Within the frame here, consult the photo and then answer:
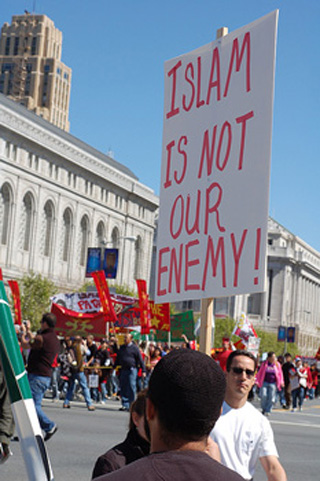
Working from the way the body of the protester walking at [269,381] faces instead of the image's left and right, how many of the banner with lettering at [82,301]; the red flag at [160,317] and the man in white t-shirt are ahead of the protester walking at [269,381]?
1

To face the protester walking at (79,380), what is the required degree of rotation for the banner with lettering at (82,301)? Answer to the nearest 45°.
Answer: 0° — it already faces them

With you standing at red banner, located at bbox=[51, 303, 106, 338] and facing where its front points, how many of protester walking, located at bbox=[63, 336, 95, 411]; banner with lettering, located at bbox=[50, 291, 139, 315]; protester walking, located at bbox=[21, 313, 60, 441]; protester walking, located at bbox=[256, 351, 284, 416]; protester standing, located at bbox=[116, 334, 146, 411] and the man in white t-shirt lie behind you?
1

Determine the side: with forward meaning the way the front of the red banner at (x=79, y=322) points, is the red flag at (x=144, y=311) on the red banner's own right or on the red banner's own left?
on the red banner's own left

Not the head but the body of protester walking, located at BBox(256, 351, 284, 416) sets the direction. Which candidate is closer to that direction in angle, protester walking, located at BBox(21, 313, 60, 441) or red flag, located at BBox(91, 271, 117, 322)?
the protester walking

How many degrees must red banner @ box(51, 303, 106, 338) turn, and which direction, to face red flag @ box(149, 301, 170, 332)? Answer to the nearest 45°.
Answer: approximately 90° to its left

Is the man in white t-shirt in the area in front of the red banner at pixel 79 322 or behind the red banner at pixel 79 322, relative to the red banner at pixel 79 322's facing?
in front

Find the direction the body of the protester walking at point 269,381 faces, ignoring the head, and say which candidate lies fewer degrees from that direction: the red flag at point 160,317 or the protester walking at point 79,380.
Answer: the protester walking

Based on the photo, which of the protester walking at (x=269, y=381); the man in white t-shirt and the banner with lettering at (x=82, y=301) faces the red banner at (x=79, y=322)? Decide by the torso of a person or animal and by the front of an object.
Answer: the banner with lettering

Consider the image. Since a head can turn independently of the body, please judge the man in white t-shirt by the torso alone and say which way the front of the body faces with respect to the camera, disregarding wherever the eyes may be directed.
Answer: toward the camera

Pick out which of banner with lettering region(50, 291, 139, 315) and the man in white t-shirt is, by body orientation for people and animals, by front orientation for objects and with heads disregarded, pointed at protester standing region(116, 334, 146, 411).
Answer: the banner with lettering

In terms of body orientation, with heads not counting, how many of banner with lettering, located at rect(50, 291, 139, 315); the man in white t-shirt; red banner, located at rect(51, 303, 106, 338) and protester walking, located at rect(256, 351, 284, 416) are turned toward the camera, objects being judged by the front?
4

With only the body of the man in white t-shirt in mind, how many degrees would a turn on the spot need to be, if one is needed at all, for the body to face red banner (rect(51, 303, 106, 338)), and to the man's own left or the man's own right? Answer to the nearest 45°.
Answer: approximately 180°

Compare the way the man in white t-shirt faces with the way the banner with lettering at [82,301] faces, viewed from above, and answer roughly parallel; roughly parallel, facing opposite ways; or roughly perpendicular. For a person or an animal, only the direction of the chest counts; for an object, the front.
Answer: roughly parallel

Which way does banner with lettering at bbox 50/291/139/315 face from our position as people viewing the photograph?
facing the viewer

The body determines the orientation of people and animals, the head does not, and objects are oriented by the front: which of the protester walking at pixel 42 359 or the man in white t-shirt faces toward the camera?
the man in white t-shirt

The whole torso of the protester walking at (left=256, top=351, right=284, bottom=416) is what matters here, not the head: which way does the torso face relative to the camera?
toward the camera

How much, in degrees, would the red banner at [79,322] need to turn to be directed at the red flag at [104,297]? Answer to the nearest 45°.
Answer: approximately 135° to its left

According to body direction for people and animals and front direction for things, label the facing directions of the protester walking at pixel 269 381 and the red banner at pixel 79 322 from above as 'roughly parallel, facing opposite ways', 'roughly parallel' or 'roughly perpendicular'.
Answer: roughly parallel
